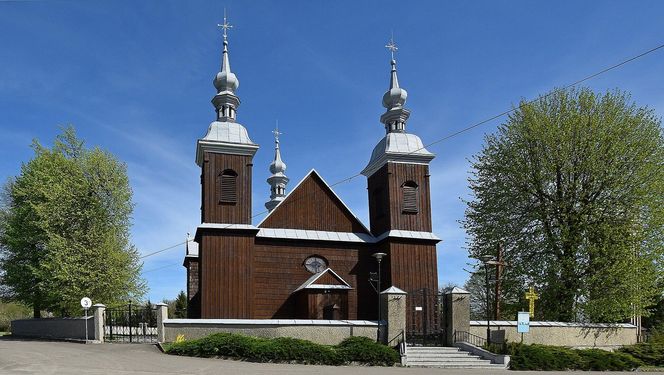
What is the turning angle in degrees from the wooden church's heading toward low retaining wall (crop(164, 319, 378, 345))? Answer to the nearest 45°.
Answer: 0° — it already faces it

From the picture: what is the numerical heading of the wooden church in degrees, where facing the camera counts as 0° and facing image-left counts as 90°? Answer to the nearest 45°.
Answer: approximately 0°

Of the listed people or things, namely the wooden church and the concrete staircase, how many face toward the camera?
2

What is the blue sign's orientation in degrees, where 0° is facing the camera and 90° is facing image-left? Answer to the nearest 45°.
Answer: approximately 0°

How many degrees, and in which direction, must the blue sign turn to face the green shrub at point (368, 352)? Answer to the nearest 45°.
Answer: approximately 45° to its right

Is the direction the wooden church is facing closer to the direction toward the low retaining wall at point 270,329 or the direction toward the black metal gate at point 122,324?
the low retaining wall

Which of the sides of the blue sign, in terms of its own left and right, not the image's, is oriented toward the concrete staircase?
right

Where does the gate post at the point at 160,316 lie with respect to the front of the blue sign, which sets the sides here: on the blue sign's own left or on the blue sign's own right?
on the blue sign's own right
